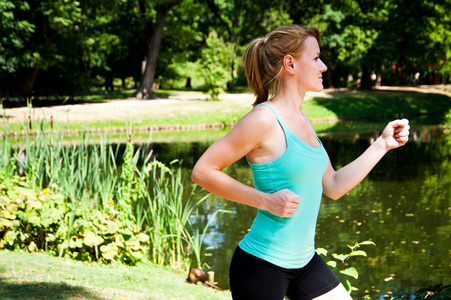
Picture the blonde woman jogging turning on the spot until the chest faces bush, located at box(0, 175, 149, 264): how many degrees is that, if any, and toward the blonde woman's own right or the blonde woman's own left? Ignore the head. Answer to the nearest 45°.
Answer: approximately 135° to the blonde woman's own left

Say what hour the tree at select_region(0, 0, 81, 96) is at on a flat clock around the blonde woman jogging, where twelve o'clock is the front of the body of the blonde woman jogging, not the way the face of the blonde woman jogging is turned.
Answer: The tree is roughly at 8 o'clock from the blonde woman jogging.

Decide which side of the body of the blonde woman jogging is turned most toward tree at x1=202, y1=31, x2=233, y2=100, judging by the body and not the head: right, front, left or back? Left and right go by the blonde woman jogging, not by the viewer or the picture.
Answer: left

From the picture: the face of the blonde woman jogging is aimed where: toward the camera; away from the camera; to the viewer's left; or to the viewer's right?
to the viewer's right

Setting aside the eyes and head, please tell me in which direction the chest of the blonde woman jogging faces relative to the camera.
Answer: to the viewer's right
